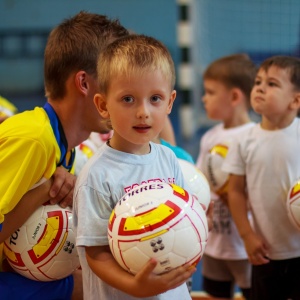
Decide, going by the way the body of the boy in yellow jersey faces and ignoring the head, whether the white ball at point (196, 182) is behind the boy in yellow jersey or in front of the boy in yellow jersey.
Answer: in front

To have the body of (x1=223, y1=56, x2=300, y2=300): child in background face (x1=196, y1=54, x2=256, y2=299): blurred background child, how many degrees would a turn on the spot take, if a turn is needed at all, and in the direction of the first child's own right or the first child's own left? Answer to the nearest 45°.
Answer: approximately 135° to the first child's own right

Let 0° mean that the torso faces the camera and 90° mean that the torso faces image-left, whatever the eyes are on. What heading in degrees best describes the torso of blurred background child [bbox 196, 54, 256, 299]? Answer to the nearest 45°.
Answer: approximately 45°

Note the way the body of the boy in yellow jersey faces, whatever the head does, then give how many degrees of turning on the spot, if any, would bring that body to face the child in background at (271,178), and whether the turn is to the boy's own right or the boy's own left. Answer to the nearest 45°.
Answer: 0° — they already face them

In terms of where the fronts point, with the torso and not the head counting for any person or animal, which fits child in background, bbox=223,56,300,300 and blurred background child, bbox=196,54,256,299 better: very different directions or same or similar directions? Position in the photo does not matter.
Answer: same or similar directions

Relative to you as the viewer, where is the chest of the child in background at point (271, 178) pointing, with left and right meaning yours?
facing the viewer and to the left of the viewer

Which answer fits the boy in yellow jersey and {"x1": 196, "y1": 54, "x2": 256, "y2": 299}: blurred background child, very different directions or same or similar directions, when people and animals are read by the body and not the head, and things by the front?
very different directions

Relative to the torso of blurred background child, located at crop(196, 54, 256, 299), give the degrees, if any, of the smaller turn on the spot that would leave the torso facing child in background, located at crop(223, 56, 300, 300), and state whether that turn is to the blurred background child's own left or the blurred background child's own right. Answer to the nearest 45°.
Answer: approximately 45° to the blurred background child's own left

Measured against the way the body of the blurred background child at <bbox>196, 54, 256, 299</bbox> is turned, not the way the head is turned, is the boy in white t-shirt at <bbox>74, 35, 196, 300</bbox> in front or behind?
in front

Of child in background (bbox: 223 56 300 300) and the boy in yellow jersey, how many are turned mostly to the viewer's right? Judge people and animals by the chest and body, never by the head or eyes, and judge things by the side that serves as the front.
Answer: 1

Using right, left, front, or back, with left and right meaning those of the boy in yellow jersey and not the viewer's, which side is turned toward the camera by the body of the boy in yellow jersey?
right

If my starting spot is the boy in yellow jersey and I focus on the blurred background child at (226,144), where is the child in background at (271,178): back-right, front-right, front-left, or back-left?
front-right

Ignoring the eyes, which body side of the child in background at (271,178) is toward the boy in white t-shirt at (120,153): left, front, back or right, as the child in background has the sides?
front

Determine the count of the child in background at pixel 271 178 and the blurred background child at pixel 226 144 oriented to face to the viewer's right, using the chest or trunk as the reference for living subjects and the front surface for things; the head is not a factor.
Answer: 0

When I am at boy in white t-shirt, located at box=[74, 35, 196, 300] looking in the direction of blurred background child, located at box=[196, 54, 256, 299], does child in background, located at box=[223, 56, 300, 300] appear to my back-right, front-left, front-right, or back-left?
front-right

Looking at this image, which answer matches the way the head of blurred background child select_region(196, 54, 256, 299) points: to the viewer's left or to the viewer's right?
to the viewer's left
